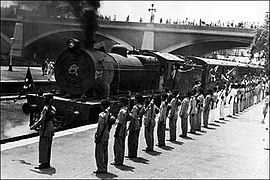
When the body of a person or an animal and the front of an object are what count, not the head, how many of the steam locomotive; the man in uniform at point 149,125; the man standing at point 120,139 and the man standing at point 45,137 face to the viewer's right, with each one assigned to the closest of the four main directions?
0

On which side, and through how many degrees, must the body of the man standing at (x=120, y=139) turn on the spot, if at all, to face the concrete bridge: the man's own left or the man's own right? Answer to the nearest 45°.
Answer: approximately 45° to the man's own right

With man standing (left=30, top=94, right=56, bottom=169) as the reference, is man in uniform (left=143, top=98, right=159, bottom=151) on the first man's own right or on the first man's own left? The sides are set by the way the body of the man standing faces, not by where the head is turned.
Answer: on the first man's own right

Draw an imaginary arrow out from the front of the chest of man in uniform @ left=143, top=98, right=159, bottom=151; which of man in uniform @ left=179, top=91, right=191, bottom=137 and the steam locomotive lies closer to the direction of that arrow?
the steam locomotive

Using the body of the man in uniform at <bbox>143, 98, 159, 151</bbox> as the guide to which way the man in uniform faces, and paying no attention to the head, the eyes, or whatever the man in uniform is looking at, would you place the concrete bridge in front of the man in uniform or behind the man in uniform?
in front

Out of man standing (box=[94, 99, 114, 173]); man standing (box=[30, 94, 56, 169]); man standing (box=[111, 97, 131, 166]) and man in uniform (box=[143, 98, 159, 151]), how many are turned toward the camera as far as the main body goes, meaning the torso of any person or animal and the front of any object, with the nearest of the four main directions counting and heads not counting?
0

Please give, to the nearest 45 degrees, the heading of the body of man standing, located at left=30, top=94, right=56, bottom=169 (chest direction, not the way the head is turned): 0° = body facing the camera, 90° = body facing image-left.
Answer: approximately 135°

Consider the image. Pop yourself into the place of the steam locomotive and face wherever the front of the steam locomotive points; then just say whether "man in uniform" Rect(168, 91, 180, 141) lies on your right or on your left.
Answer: on your left

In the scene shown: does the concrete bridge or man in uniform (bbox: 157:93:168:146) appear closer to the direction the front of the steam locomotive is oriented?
the man in uniform

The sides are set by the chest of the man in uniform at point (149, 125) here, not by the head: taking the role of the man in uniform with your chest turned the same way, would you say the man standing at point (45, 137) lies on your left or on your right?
on your left

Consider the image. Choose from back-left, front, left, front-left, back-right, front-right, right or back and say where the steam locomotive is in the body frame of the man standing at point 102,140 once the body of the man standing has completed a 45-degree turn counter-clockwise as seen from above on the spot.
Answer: right

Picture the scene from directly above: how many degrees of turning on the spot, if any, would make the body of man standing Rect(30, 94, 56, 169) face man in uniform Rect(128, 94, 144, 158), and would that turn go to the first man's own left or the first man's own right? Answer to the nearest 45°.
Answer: approximately 90° to the first man's own right

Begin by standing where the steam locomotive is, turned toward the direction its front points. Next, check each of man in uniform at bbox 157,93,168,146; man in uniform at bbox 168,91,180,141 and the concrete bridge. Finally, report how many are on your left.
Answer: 2

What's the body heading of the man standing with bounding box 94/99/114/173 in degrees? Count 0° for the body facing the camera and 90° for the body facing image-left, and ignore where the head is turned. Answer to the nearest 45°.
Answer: approximately 135°
